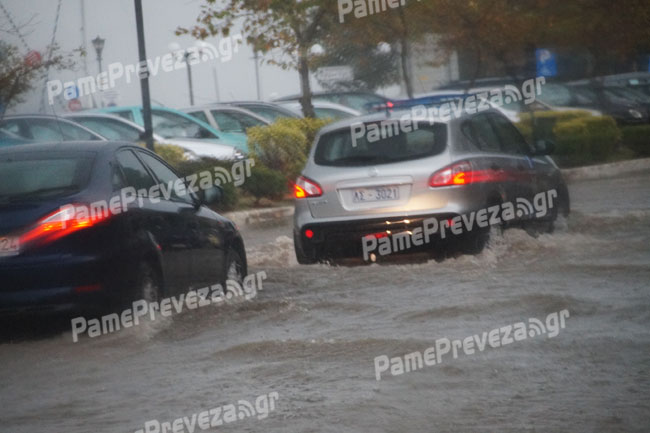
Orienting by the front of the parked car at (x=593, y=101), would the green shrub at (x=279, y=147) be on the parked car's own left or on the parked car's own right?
on the parked car's own right

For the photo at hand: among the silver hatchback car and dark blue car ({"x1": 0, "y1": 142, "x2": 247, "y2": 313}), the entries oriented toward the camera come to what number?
0

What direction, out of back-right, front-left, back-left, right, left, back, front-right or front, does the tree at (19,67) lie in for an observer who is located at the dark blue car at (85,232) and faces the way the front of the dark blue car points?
front-left

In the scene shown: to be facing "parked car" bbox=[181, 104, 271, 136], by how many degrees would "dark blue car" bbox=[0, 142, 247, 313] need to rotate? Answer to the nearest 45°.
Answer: approximately 45° to its left

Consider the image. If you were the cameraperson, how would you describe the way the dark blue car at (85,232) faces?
facing away from the viewer and to the right of the viewer

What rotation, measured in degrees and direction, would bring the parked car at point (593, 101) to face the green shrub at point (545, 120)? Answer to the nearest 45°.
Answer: approximately 45° to its right

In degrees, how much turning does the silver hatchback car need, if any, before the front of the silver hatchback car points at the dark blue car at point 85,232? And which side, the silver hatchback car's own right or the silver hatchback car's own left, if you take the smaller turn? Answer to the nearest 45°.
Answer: approximately 180°

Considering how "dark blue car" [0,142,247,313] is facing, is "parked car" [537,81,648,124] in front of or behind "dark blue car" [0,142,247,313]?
in front

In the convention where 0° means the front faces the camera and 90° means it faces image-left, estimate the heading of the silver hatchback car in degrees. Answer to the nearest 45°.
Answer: approximately 225°

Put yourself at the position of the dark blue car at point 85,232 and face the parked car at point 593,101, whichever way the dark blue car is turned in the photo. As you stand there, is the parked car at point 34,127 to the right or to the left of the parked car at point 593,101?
left
